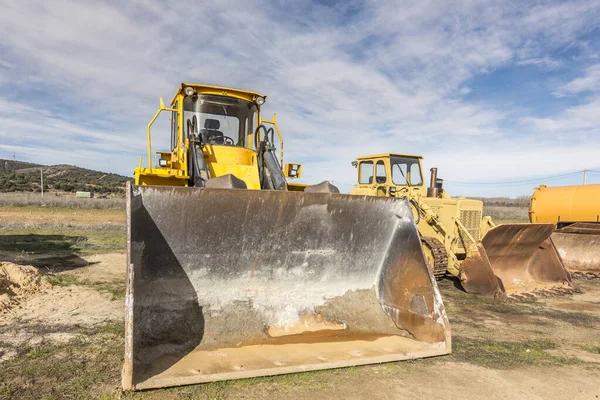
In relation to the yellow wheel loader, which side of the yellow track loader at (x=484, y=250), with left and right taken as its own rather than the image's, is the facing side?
right

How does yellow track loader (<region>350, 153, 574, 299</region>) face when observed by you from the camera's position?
facing the viewer and to the right of the viewer
